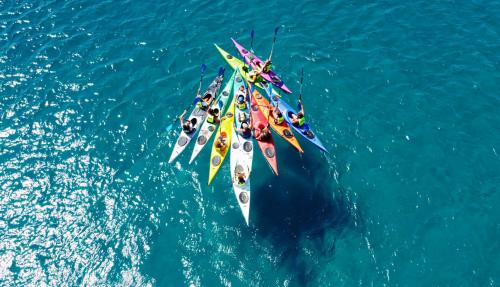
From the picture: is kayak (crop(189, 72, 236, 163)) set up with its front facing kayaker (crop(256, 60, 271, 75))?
yes

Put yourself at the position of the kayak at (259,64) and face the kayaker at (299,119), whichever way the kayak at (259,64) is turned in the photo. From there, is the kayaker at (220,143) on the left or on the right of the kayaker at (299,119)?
right

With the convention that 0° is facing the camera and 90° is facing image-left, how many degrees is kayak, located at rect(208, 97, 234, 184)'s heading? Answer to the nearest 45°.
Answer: approximately 180°

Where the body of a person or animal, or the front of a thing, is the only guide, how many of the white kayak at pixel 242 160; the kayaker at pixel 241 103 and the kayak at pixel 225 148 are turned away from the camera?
3

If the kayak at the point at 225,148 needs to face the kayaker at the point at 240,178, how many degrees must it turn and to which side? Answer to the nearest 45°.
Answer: approximately 180°

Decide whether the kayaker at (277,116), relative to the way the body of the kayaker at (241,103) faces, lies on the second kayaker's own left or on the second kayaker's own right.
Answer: on the second kayaker's own right

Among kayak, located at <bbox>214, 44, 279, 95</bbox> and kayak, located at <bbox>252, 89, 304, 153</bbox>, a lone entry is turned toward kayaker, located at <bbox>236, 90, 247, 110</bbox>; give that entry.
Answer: kayak, located at <bbox>252, 89, 304, 153</bbox>

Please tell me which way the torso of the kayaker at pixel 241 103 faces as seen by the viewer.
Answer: away from the camera

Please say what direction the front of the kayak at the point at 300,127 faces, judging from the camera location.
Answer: facing away from the viewer and to the left of the viewer

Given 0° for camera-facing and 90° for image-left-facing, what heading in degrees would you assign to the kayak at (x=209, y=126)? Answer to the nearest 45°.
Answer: approximately 225°

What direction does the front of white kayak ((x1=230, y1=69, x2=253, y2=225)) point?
away from the camera

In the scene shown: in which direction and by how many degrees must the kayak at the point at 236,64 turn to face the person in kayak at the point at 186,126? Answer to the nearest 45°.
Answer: approximately 90° to its left

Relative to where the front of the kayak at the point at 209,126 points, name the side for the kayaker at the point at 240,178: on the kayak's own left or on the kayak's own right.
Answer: on the kayak's own right

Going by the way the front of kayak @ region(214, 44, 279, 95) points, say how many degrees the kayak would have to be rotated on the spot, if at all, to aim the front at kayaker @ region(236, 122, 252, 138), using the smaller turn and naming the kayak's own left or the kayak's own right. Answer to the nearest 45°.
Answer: approximately 135° to the kayak's own left
